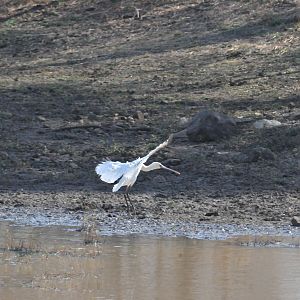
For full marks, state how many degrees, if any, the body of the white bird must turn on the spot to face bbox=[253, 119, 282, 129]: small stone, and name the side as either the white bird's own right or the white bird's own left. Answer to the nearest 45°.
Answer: approximately 45° to the white bird's own left

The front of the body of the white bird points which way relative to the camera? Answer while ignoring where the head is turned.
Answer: to the viewer's right

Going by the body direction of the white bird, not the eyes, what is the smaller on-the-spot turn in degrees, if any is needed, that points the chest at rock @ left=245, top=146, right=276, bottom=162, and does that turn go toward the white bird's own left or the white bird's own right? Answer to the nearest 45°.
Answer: approximately 45° to the white bird's own left

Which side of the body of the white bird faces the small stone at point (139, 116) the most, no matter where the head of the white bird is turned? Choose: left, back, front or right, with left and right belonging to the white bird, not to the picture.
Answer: left

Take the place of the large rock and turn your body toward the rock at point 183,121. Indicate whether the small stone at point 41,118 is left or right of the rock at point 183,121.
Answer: left

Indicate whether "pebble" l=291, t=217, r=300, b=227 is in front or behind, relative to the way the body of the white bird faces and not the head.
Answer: in front
